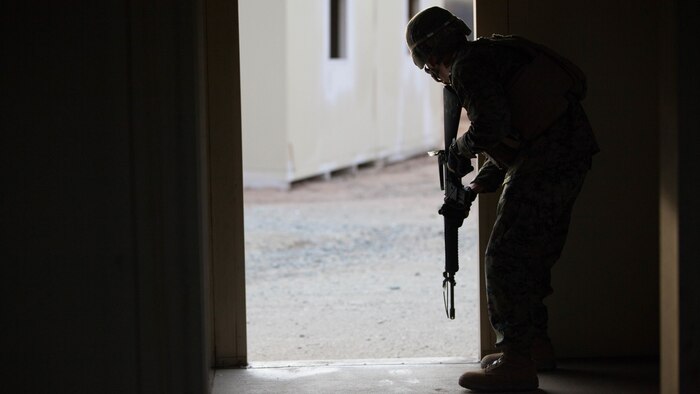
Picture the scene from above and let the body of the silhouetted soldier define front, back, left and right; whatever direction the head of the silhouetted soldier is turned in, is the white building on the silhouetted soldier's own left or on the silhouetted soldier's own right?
on the silhouetted soldier's own right

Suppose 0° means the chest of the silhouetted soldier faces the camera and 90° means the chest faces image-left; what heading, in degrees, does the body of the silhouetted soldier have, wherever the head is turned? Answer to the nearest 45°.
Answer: approximately 90°
